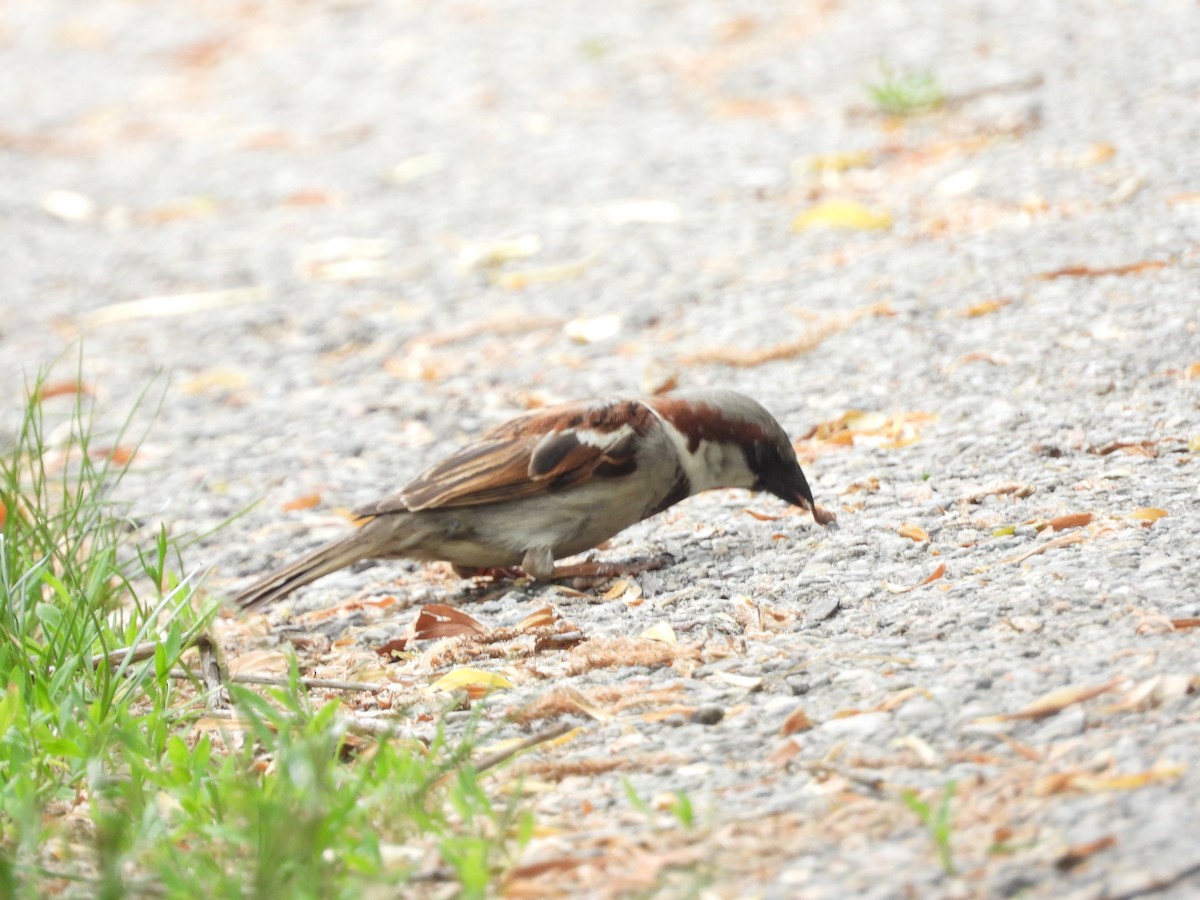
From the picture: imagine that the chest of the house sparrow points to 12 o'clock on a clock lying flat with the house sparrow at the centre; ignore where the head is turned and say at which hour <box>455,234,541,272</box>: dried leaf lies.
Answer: The dried leaf is roughly at 9 o'clock from the house sparrow.

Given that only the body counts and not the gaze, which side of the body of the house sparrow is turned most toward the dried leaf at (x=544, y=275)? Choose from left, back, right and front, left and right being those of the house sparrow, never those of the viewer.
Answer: left

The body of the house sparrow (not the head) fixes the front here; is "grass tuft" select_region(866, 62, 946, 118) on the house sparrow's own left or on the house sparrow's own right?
on the house sparrow's own left

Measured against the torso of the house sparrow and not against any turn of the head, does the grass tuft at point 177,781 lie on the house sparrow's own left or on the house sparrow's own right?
on the house sparrow's own right

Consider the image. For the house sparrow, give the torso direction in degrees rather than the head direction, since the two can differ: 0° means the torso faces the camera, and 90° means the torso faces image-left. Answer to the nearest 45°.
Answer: approximately 270°

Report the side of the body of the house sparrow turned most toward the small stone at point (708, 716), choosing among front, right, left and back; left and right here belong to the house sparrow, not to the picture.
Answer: right

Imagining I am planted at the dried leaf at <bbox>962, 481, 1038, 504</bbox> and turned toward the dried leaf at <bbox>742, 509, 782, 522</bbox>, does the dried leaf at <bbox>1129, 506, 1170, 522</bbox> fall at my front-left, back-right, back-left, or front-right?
back-left

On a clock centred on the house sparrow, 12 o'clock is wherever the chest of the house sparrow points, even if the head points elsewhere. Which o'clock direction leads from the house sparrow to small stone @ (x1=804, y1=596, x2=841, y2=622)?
The small stone is roughly at 2 o'clock from the house sparrow.

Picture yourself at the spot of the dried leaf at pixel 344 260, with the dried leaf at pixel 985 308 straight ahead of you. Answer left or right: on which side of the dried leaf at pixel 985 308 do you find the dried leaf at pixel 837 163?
left

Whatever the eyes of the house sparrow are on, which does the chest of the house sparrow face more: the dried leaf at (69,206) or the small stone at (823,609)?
the small stone

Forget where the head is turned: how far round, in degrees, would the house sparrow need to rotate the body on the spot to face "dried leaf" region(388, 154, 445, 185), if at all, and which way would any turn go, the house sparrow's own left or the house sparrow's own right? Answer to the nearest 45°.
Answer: approximately 90° to the house sparrow's own left
